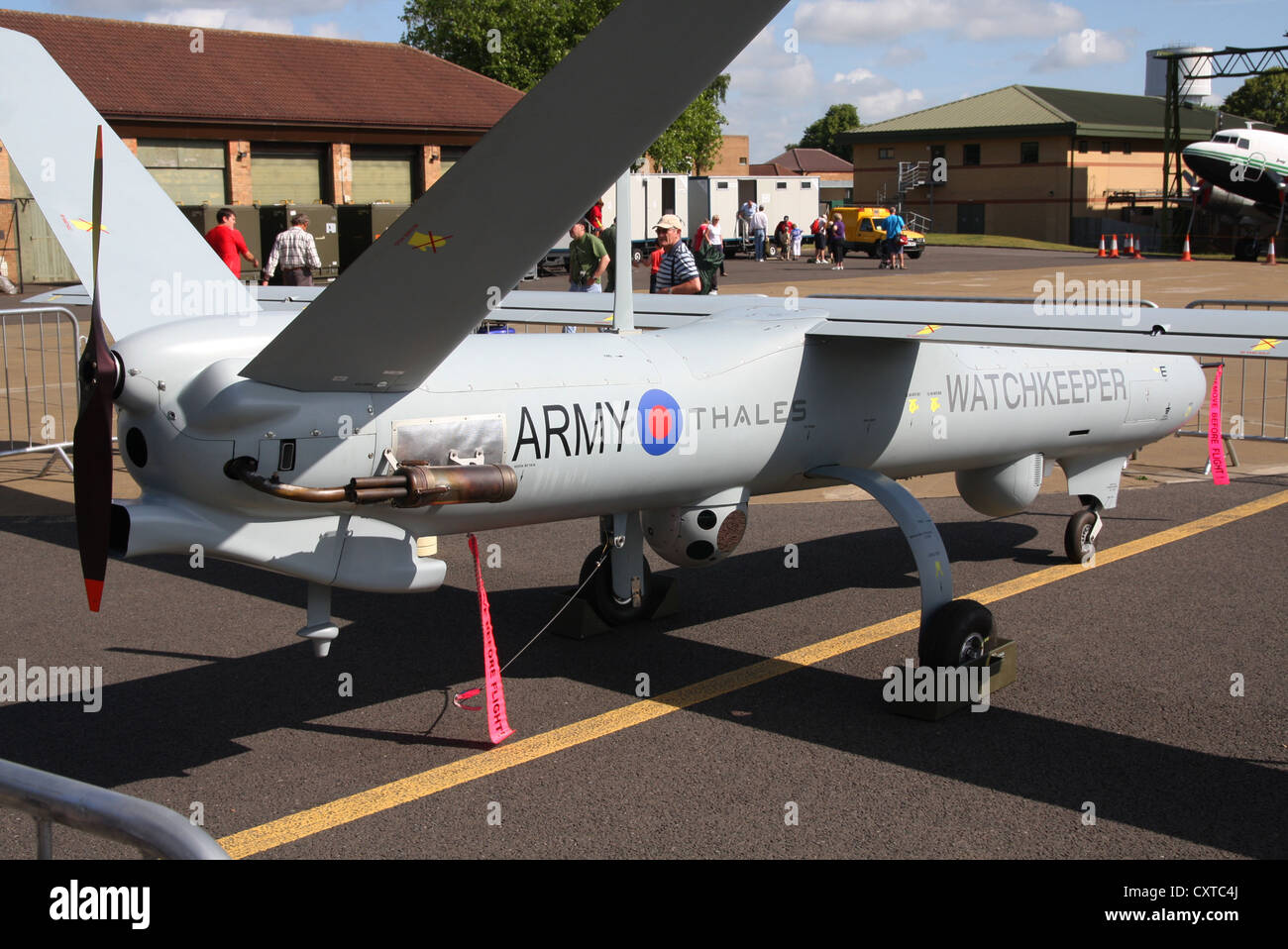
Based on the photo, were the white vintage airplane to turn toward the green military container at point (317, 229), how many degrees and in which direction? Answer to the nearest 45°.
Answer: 0° — it already faces it

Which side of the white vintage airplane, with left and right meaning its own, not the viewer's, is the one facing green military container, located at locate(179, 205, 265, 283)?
front

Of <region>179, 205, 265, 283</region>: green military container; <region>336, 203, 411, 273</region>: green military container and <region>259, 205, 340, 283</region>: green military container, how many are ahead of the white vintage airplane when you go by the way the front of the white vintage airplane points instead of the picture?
3

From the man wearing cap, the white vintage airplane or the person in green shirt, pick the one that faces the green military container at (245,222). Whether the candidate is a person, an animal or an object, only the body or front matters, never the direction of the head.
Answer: the white vintage airplane

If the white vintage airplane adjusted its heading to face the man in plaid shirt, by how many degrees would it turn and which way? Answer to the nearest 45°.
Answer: approximately 45° to its left

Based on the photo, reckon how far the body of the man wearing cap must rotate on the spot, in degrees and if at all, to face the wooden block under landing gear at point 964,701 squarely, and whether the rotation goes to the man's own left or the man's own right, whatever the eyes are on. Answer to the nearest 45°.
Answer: approximately 45° to the man's own left

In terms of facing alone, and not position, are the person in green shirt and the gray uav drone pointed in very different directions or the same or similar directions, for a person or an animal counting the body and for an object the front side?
very different directions

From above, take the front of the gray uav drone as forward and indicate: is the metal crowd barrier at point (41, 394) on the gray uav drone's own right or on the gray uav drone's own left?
on the gray uav drone's own left

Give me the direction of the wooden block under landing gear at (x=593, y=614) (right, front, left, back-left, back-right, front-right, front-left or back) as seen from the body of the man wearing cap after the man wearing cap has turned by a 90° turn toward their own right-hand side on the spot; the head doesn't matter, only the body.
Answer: back-left

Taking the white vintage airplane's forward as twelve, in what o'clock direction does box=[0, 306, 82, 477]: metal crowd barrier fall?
The metal crowd barrier is roughly at 11 o'clock from the white vintage airplane.

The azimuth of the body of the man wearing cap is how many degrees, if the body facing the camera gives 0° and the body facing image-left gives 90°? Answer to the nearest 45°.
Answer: approximately 45°

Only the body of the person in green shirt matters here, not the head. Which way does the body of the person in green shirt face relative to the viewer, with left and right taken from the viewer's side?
facing the viewer and to the left of the viewer

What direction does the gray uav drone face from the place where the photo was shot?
facing away from the viewer and to the right of the viewer

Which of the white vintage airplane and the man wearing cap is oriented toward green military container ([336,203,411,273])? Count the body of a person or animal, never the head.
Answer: the white vintage airplane

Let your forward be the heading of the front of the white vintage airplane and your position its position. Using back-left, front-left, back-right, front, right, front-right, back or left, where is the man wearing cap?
front-left

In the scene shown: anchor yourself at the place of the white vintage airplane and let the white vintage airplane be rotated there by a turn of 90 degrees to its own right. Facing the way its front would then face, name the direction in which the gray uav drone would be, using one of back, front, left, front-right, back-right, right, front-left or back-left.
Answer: back-left

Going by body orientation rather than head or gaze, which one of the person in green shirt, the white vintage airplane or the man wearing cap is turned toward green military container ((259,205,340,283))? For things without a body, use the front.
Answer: the white vintage airplane
